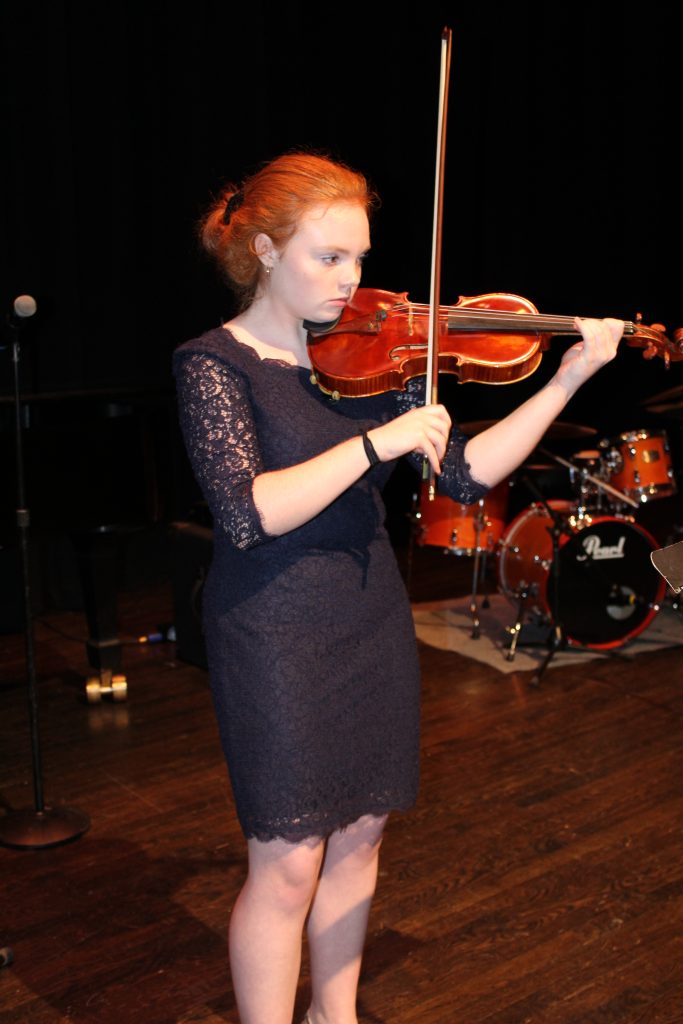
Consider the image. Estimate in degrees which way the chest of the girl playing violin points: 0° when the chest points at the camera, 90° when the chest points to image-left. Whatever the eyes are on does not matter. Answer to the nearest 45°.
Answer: approximately 315°

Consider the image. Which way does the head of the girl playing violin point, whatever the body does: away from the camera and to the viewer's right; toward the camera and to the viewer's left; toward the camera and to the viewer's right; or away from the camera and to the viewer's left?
toward the camera and to the viewer's right

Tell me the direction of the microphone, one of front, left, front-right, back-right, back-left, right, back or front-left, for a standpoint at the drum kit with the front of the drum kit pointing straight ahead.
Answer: right

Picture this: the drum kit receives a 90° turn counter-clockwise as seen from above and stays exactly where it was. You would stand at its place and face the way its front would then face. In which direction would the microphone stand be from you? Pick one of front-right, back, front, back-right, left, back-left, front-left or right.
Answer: back

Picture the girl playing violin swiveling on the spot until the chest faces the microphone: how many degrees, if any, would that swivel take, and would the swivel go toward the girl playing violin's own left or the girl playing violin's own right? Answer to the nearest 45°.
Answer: approximately 180°

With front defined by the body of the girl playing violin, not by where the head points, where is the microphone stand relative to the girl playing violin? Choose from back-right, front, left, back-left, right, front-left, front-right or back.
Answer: back

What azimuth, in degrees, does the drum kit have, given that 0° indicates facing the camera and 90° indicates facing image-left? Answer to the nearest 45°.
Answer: approximately 315°

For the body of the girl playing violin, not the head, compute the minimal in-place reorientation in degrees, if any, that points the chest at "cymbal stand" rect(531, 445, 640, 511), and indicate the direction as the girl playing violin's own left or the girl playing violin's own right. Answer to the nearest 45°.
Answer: approximately 135° to the girl playing violin's own left
